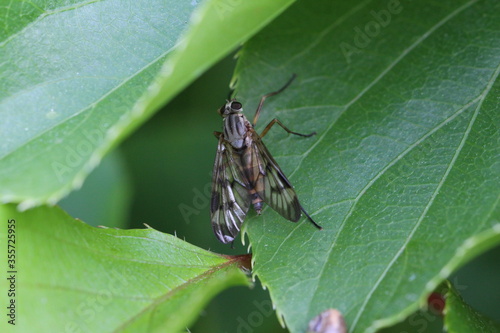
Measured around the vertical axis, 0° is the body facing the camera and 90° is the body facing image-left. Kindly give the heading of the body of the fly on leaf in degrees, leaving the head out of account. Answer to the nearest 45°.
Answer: approximately 180°

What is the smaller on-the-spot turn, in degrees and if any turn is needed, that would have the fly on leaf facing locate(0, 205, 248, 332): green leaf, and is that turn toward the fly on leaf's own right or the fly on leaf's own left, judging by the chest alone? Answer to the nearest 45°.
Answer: approximately 135° to the fly on leaf's own left

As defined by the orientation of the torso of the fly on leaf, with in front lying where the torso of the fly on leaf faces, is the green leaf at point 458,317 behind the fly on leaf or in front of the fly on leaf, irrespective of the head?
behind
